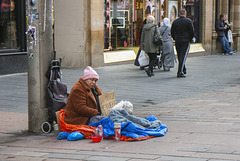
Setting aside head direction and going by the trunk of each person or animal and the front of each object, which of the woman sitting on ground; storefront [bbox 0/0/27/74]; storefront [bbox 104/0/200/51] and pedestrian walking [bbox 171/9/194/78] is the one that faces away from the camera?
the pedestrian walking

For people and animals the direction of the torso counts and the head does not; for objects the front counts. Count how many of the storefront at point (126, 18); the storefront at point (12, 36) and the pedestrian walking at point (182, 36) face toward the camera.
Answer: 2

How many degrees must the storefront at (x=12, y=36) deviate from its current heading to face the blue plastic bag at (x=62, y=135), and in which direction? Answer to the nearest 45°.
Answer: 0° — it already faces it

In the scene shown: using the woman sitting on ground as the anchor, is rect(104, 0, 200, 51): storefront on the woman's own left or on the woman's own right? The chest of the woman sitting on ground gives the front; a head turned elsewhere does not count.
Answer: on the woman's own left

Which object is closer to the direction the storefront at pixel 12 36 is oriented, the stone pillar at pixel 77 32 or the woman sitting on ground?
the woman sitting on ground

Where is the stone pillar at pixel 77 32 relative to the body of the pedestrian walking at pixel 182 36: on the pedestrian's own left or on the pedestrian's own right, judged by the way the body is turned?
on the pedestrian's own left

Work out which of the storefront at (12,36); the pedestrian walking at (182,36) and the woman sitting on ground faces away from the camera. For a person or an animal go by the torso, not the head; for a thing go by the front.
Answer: the pedestrian walking

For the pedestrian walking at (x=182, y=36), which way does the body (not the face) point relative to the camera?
away from the camera

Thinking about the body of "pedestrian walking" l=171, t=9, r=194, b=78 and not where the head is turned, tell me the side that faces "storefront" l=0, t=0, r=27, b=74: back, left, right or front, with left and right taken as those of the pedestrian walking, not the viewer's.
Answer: left
